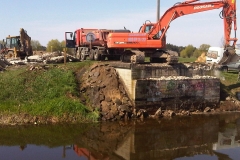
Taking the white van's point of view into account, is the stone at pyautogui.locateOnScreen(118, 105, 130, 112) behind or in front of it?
in front

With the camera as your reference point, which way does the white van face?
facing the viewer and to the left of the viewer

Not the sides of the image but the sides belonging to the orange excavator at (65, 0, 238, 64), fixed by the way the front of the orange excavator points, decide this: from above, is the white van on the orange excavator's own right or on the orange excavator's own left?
on the orange excavator's own left

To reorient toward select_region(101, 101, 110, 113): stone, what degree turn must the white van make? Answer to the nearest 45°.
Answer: approximately 45° to its left

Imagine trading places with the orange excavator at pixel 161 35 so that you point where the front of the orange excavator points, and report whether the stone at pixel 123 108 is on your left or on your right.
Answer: on your right

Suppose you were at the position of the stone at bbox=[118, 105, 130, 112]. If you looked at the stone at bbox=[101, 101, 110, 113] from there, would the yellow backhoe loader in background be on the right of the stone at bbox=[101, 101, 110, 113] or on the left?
right

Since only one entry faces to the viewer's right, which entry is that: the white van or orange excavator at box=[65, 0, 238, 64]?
the orange excavator

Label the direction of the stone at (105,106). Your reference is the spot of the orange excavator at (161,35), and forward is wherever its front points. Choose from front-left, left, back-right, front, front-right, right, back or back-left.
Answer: back-right

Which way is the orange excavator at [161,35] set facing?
to the viewer's right

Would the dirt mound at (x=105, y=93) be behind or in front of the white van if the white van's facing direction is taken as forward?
in front

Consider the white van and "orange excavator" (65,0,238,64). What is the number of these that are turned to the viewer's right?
1

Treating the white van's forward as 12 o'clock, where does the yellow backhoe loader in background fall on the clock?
The yellow backhoe loader in background is roughly at 1 o'clock from the white van.
